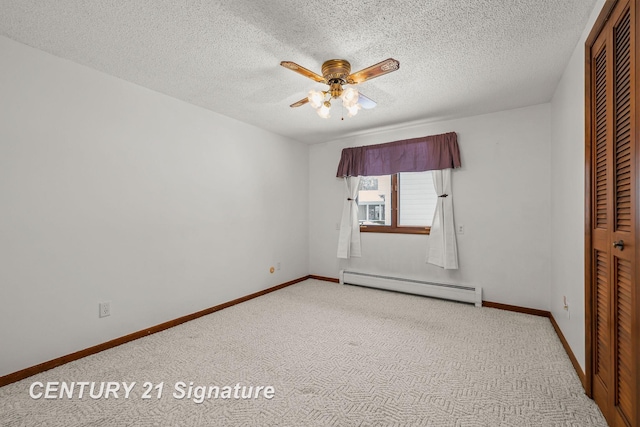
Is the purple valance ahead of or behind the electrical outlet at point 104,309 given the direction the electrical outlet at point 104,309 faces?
ahead

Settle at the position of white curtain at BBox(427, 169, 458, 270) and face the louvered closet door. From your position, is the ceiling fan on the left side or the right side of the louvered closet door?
right

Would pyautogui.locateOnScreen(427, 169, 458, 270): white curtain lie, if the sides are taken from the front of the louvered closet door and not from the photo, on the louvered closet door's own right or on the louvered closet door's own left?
on the louvered closet door's own right

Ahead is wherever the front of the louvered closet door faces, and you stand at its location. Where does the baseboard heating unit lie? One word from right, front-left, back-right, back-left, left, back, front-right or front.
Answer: front-right

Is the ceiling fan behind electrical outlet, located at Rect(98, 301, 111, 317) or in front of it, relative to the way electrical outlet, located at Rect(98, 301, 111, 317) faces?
in front

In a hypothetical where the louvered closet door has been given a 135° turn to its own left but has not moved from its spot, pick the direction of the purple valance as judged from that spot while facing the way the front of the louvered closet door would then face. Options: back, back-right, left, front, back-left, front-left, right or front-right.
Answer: back

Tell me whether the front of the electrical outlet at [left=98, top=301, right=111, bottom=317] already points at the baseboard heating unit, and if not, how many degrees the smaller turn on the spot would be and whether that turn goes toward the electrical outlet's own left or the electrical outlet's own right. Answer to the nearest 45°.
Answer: approximately 45° to the electrical outlet's own left

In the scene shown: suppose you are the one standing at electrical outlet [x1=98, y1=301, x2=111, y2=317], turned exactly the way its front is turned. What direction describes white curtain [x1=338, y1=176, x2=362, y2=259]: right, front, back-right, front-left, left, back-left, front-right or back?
front-left

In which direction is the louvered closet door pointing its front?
to the viewer's left

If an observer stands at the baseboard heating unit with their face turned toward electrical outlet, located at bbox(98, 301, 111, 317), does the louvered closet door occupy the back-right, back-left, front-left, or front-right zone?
front-left

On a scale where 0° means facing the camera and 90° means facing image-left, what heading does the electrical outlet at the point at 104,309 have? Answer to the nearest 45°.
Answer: approximately 315°

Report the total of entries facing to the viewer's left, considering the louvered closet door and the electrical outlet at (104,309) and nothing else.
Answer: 1

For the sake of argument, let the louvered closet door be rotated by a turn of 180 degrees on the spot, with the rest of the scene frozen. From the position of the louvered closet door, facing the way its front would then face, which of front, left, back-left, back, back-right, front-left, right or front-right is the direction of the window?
back-left
